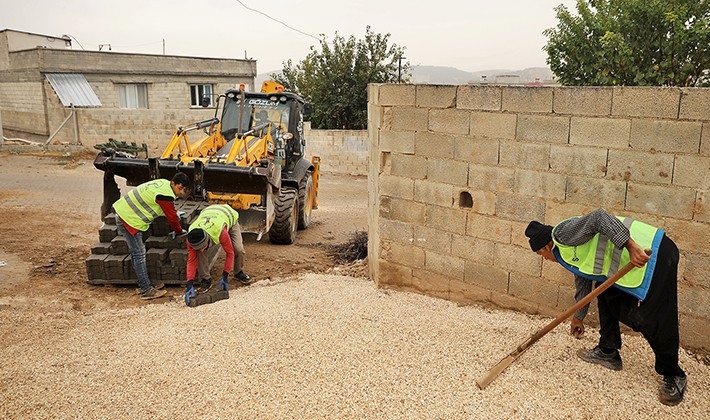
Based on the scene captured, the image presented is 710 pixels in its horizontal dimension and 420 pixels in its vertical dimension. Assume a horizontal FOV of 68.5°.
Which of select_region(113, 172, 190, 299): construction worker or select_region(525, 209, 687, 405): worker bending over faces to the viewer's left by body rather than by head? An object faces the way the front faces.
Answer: the worker bending over

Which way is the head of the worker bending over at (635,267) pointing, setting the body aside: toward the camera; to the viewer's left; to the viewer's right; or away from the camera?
to the viewer's left

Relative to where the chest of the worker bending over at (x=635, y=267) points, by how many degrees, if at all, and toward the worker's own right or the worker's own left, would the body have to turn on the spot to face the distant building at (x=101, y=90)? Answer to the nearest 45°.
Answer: approximately 45° to the worker's own right

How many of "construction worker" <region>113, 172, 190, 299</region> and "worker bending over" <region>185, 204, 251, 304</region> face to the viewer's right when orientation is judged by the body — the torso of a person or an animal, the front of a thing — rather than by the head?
1

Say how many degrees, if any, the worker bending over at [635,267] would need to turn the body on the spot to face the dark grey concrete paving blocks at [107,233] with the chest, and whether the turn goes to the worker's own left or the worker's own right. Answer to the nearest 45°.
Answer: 0° — they already face it

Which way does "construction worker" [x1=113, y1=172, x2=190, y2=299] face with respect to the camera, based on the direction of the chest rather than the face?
to the viewer's right

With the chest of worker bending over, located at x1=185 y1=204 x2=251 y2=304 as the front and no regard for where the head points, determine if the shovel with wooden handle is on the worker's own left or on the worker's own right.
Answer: on the worker's own left

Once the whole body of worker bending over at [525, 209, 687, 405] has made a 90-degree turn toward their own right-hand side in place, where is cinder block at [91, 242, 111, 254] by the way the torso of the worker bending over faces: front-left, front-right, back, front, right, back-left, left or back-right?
left

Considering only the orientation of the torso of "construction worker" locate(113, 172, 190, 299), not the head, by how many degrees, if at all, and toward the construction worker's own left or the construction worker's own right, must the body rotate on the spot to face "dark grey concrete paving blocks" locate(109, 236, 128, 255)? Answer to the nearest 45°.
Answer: approximately 135° to the construction worker's own left

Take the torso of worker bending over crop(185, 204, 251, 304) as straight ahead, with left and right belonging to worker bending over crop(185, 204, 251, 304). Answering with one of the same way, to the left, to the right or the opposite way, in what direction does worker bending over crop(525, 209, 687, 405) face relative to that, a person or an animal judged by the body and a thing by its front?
to the right

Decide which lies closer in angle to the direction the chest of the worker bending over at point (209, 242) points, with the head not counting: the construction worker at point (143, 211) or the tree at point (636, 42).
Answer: the construction worker

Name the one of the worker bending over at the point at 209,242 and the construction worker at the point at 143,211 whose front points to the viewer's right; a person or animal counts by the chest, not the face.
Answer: the construction worker

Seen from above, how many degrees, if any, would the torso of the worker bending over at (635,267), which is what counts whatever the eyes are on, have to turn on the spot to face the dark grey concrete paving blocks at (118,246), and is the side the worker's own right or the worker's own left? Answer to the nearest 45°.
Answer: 0° — they already face it

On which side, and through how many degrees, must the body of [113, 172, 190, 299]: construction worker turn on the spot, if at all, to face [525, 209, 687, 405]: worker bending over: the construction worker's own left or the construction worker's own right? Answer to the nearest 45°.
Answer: approximately 45° to the construction worker's own right

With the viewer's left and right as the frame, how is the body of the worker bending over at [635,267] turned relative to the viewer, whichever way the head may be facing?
facing to the left of the viewer

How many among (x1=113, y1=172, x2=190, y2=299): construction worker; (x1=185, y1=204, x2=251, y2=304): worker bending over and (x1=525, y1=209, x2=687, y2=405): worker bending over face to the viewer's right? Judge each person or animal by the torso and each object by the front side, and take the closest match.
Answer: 1
